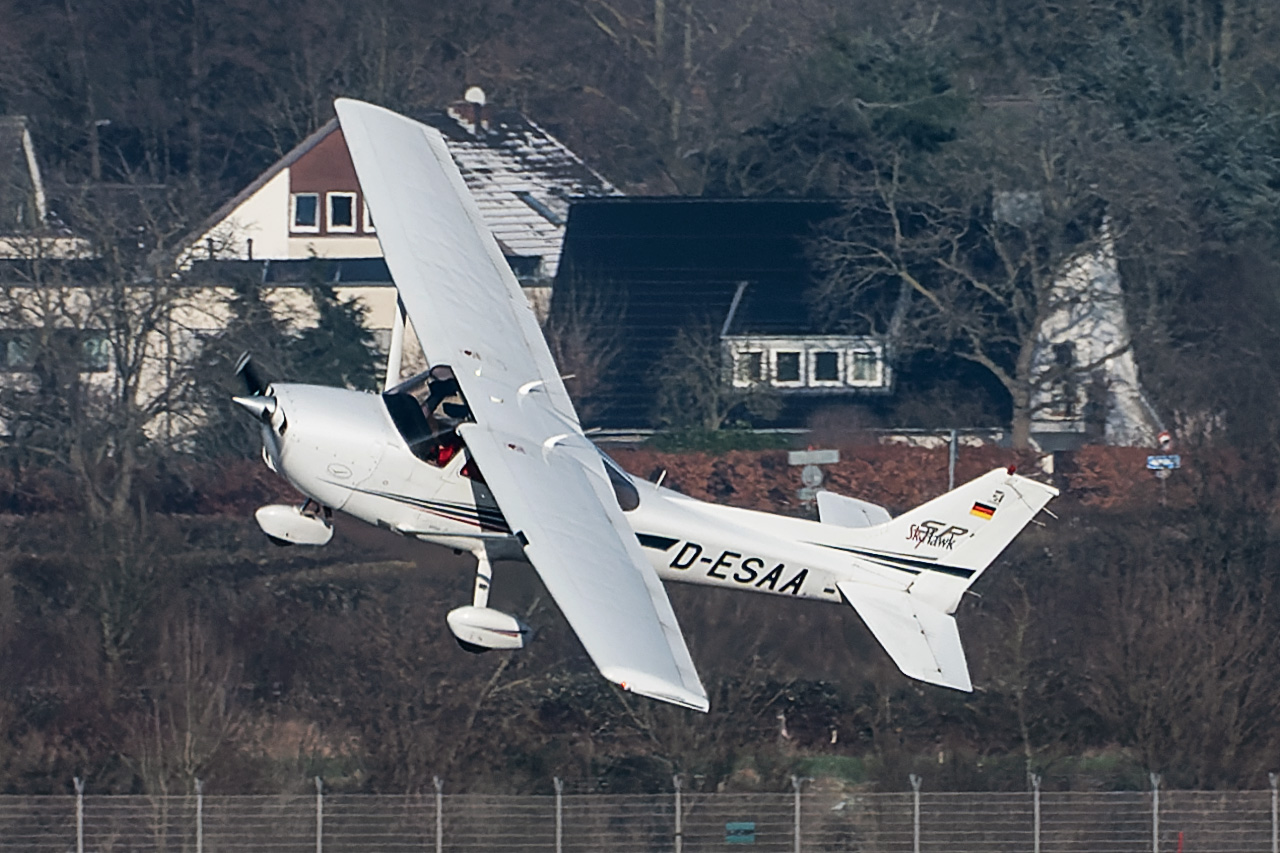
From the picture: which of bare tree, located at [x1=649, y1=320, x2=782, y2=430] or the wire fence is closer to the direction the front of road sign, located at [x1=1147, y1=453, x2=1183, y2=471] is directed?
the wire fence

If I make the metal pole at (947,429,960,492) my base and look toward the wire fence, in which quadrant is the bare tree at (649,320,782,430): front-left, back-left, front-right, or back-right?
back-right

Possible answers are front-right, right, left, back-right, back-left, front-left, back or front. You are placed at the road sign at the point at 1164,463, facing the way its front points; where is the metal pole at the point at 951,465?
right

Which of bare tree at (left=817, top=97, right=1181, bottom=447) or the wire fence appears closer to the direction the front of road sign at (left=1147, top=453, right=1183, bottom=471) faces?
the wire fence

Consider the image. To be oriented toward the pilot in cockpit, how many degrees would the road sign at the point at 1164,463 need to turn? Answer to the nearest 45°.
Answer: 0° — it already faces them

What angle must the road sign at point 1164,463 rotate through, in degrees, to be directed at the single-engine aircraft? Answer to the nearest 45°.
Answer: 0° — it already faces it

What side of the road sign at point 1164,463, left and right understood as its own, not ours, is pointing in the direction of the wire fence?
front

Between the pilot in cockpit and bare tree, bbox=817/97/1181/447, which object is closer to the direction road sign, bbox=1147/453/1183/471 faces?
the pilot in cockpit

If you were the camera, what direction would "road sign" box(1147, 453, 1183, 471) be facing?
facing the viewer
